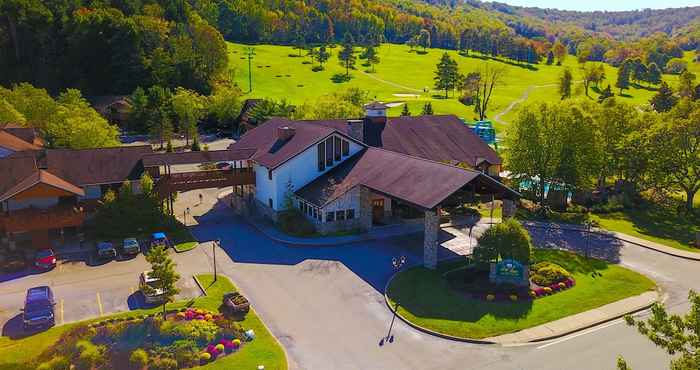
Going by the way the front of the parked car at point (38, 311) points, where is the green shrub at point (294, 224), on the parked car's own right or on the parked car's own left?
on the parked car's own left

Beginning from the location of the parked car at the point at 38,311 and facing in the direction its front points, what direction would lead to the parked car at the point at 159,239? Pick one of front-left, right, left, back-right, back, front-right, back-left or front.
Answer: back-left

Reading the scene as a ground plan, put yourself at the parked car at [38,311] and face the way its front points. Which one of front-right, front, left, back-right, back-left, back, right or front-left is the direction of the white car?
left

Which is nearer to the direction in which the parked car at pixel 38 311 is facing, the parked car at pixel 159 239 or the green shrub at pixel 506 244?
the green shrub

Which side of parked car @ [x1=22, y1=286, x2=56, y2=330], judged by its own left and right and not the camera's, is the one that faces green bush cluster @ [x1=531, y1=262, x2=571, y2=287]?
left

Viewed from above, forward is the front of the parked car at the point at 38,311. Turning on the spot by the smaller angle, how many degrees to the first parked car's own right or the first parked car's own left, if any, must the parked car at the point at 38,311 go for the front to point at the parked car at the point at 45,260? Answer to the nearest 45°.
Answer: approximately 180°

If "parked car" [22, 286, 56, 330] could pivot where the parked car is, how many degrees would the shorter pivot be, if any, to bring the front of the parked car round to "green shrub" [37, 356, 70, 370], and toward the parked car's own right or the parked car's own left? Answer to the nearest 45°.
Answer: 0° — it already faces it

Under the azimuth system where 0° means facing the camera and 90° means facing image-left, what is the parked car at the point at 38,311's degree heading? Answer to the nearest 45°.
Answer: approximately 0°

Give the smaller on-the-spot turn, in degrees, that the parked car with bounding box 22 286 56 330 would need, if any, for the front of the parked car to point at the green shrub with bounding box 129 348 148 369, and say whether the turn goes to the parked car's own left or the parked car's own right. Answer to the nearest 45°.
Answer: approximately 45° to the parked car's own left

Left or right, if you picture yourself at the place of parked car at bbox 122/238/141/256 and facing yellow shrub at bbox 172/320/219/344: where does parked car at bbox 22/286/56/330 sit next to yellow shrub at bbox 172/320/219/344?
right

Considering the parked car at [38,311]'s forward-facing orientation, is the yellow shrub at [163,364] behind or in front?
in front

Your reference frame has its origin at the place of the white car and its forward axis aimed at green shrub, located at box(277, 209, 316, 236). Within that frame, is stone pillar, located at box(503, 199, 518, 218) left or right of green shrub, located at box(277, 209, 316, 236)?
right

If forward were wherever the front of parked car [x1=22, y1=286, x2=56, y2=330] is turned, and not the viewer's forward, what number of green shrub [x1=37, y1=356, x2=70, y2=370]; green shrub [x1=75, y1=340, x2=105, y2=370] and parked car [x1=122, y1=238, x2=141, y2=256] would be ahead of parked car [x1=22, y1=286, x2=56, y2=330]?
2

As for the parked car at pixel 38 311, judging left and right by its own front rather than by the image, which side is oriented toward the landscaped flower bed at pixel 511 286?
left

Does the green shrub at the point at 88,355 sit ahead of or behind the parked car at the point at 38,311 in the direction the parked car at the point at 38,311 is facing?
ahead

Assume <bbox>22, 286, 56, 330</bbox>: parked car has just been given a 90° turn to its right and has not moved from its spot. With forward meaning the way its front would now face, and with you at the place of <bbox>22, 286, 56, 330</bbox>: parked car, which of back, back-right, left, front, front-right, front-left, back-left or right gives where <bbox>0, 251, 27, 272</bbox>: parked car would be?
right
